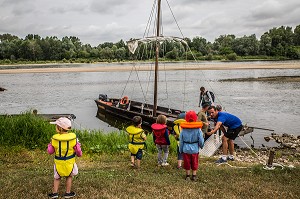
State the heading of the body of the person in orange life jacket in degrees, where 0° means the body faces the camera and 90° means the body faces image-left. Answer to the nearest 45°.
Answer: approximately 180°

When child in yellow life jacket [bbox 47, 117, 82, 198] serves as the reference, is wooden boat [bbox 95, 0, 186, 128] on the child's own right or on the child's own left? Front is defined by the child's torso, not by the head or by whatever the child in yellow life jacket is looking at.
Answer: on the child's own right

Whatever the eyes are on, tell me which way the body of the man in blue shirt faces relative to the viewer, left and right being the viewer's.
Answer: facing to the left of the viewer

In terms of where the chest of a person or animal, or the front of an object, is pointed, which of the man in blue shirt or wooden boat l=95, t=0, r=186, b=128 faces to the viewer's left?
the man in blue shirt

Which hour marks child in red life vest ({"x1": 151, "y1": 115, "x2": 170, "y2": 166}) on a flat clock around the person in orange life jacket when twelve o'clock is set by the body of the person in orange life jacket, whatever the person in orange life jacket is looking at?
The child in red life vest is roughly at 11 o'clock from the person in orange life jacket.

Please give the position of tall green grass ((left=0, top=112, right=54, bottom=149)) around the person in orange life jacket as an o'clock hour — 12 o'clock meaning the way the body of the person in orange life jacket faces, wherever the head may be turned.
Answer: The tall green grass is roughly at 10 o'clock from the person in orange life jacket.

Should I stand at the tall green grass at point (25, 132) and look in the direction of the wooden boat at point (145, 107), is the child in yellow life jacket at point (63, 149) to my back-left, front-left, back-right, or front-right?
back-right

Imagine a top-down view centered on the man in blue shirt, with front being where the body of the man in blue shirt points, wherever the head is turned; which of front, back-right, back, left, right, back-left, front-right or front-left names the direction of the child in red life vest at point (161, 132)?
front-left

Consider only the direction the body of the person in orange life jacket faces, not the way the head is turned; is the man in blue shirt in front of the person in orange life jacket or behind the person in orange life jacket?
in front

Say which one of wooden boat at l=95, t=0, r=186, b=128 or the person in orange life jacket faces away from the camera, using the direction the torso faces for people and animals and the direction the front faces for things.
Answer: the person in orange life jacket

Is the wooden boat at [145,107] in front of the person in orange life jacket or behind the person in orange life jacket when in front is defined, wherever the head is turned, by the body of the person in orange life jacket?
in front

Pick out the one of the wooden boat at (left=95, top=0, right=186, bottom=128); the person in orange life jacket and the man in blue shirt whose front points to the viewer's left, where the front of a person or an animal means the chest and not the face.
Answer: the man in blue shirt

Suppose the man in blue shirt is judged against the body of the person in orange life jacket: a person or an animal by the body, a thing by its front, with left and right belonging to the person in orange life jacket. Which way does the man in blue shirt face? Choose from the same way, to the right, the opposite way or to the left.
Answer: to the left
